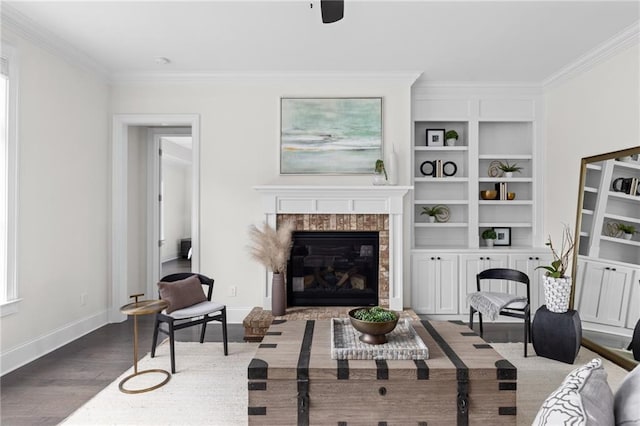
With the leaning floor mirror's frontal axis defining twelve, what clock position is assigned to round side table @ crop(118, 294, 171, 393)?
The round side table is roughly at 12 o'clock from the leaning floor mirror.

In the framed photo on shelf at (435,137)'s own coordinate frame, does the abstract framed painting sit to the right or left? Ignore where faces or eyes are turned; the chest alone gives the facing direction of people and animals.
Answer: on its right

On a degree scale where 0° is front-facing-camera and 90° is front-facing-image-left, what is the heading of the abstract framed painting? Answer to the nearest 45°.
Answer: approximately 0°

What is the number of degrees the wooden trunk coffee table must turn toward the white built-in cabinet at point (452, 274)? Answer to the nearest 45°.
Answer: approximately 180°

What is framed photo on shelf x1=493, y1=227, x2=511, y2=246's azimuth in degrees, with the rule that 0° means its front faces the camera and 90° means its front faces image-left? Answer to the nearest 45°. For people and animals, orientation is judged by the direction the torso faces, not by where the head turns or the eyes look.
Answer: approximately 0°

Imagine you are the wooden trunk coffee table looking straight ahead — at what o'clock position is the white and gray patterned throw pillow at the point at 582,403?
The white and gray patterned throw pillow is roughly at 11 o'clock from the wooden trunk coffee table.
